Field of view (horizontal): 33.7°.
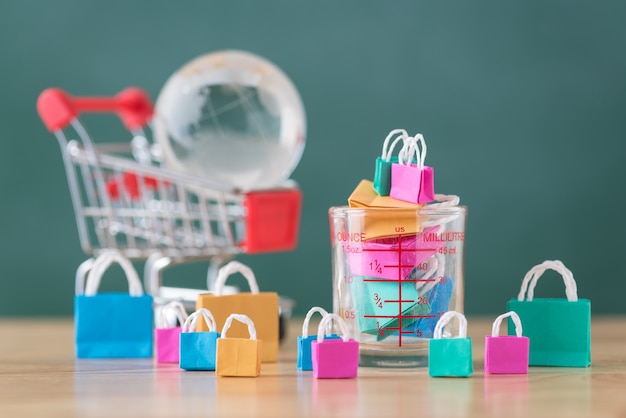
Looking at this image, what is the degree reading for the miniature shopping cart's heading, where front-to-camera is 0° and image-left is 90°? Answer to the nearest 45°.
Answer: approximately 315°
